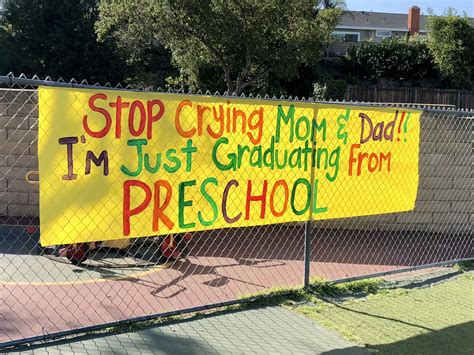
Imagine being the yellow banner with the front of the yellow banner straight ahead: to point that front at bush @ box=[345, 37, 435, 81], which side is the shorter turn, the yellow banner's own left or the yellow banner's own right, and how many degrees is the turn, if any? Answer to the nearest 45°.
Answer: approximately 135° to the yellow banner's own left

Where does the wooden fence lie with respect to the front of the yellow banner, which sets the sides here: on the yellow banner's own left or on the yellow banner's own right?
on the yellow banner's own left

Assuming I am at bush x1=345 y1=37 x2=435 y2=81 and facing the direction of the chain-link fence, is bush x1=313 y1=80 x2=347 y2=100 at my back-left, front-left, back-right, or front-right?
front-right

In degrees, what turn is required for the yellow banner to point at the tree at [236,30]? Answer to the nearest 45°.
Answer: approximately 135° to its left

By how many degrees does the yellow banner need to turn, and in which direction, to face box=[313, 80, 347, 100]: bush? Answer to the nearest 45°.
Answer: approximately 135° to its left

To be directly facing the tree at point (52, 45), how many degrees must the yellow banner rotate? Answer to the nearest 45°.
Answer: approximately 135° to its left
